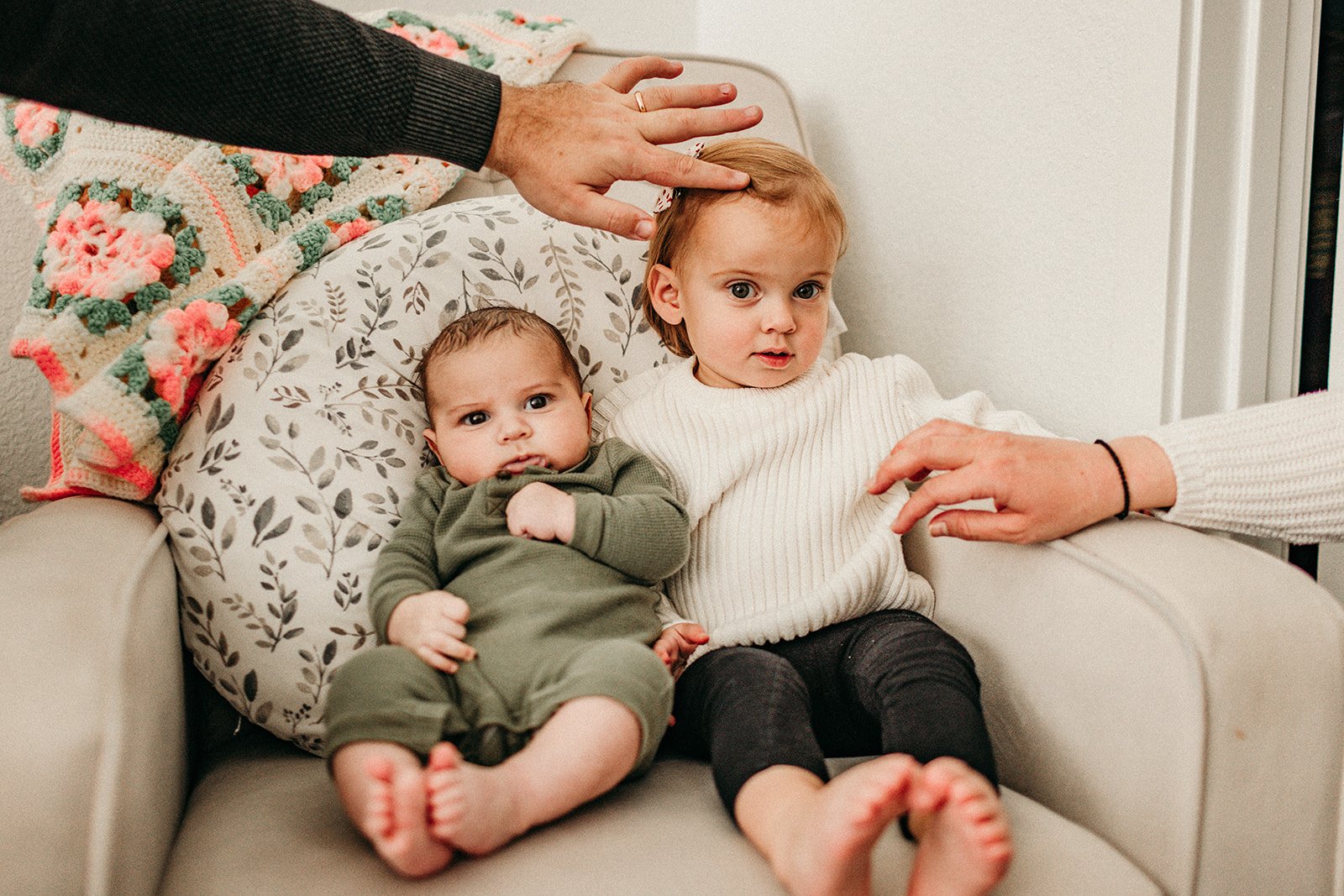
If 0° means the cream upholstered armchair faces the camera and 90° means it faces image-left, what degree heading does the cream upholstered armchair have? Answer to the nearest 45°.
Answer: approximately 0°

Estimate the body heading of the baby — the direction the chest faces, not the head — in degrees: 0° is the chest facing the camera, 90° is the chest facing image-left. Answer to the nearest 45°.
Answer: approximately 0°
